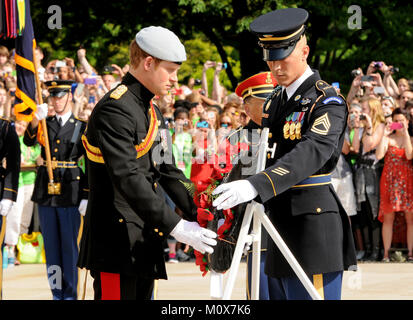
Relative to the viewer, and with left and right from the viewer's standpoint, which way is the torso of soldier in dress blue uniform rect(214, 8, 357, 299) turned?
facing the viewer and to the left of the viewer

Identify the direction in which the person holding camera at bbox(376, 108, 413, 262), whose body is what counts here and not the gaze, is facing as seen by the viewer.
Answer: toward the camera

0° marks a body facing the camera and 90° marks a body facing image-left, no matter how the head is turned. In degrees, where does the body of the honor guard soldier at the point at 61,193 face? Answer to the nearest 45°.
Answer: approximately 0°

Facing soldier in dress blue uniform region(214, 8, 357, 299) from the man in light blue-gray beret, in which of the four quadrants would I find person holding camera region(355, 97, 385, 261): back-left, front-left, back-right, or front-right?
front-left

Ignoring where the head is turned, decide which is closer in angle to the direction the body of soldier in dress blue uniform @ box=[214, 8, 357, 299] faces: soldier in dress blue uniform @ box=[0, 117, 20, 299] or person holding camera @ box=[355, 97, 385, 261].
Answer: the soldier in dress blue uniform

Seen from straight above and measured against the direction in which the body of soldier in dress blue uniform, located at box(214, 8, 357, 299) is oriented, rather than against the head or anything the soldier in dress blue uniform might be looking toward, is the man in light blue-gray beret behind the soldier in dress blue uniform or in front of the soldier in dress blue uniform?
in front

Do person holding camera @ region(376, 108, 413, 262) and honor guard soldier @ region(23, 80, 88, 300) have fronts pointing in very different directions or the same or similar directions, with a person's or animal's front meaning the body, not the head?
same or similar directions

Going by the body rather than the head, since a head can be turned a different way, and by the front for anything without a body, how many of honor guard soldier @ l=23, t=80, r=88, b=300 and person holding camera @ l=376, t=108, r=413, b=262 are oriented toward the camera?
2

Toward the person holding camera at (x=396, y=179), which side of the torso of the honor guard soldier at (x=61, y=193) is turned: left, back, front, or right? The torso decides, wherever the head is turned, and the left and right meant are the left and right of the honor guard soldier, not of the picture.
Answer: left
